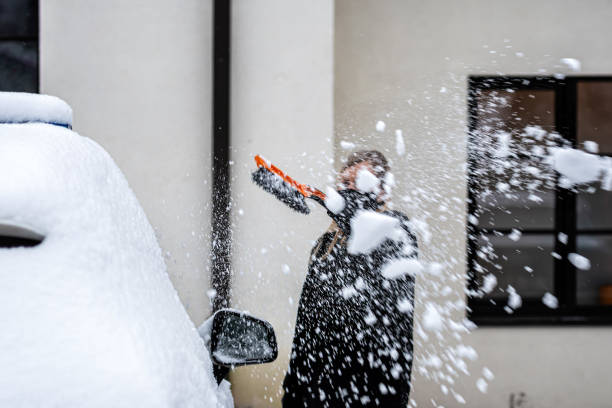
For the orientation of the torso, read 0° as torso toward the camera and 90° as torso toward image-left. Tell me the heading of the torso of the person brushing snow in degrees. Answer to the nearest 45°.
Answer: approximately 45°
